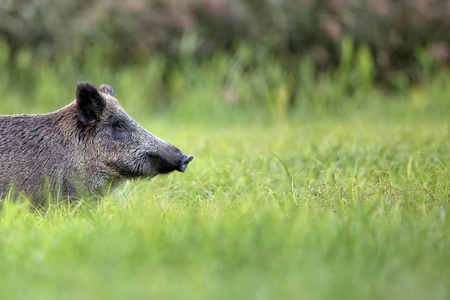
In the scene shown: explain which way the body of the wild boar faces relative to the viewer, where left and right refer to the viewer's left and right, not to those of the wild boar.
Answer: facing to the right of the viewer
